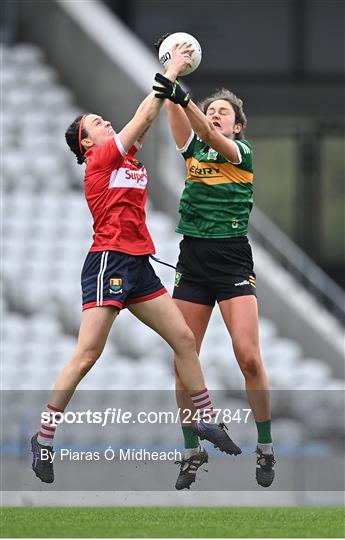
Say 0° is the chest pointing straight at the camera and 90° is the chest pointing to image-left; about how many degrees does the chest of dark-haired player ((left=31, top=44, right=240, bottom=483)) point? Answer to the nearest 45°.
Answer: approximately 315°

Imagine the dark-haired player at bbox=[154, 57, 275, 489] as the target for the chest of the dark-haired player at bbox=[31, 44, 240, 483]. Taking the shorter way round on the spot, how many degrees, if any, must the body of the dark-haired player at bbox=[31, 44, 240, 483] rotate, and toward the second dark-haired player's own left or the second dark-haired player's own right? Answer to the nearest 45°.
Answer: approximately 45° to the second dark-haired player's own left
